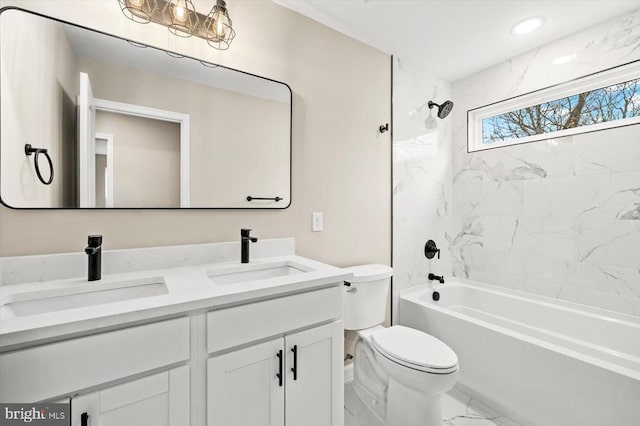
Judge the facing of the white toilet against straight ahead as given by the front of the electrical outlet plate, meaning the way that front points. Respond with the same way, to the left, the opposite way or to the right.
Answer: the same way

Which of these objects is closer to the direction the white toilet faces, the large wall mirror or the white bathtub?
the white bathtub

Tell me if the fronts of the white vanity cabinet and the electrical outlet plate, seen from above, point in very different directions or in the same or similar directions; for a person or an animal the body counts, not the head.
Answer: same or similar directions

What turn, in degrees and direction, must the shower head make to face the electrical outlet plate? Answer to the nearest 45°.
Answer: approximately 90° to its right

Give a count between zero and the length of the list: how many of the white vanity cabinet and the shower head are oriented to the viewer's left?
0

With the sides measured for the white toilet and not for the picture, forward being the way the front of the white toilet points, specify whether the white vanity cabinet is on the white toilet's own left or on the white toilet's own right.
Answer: on the white toilet's own right

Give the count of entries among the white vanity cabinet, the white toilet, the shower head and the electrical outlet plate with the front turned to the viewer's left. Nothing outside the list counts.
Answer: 0

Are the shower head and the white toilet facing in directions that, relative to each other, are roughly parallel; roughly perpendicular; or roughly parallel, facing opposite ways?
roughly parallel

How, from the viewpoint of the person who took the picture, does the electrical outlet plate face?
facing the viewer and to the right of the viewer

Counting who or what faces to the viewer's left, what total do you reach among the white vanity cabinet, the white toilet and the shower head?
0

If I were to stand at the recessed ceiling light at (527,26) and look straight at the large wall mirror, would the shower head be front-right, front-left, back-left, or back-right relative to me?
front-right

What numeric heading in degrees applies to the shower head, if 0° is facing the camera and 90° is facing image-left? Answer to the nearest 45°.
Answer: approximately 315°

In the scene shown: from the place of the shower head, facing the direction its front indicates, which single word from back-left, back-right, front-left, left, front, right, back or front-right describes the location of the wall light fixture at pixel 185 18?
right
